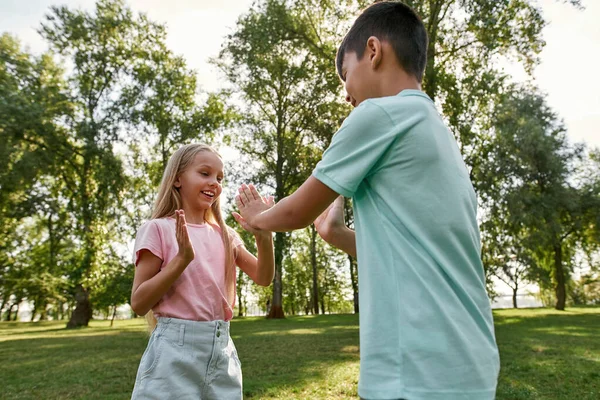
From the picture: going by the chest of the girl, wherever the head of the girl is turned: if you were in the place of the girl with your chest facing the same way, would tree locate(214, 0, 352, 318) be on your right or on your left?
on your left

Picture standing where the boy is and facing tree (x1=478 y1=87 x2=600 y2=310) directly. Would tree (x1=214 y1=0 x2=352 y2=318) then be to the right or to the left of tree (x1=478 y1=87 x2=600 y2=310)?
left

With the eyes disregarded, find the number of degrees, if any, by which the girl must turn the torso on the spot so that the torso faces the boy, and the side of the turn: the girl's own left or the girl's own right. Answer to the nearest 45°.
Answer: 0° — they already face them

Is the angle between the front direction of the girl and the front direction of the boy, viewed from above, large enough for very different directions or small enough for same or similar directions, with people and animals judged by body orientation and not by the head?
very different directions

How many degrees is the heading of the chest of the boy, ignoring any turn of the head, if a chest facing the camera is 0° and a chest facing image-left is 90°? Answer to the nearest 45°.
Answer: approximately 135°

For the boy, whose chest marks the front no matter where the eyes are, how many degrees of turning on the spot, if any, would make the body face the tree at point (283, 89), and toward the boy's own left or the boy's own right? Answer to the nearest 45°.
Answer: approximately 45° to the boy's own right

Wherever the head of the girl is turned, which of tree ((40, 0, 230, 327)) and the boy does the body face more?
the boy

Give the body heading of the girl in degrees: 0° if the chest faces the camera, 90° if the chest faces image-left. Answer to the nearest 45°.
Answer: approximately 315°
